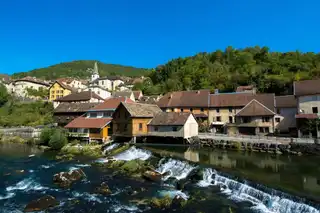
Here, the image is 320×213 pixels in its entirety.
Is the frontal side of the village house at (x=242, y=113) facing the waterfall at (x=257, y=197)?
yes

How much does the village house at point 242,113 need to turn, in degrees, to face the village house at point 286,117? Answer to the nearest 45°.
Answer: approximately 90° to its left

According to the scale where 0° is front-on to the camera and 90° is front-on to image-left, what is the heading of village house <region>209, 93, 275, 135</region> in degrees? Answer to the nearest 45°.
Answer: approximately 0°

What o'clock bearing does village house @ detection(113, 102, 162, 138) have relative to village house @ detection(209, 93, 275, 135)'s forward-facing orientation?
village house @ detection(113, 102, 162, 138) is roughly at 2 o'clock from village house @ detection(209, 93, 275, 135).

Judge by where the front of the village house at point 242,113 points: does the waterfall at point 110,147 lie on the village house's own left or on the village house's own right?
on the village house's own right

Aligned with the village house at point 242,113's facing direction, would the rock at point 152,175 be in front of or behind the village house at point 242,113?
in front

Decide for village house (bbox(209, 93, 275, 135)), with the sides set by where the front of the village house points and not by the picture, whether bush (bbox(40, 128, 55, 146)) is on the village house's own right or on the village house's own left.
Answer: on the village house's own right

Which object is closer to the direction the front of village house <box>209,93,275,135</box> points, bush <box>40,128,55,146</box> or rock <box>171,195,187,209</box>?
the rock

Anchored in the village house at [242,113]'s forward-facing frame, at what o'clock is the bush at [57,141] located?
The bush is roughly at 2 o'clock from the village house.
